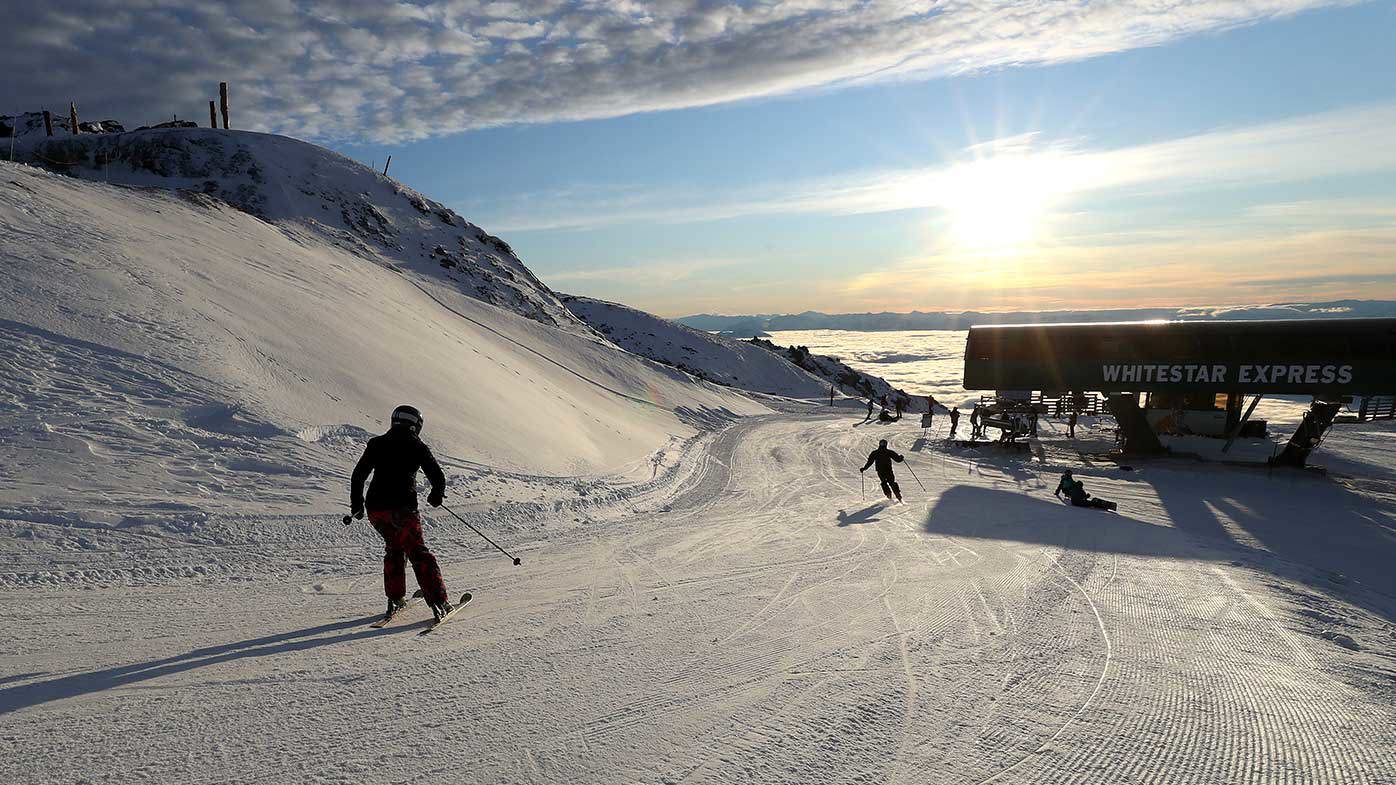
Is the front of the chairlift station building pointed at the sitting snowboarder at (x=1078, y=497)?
yes

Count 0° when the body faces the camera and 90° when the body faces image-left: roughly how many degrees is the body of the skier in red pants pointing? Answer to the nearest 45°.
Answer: approximately 180°

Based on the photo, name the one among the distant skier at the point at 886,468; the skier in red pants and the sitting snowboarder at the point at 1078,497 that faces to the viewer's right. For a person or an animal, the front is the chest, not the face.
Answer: the sitting snowboarder

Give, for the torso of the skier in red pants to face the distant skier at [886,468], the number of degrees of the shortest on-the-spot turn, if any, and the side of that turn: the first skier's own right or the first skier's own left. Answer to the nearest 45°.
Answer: approximately 45° to the first skier's own right

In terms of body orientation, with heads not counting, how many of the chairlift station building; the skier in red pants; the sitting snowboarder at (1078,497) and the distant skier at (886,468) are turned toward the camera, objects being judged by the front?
2

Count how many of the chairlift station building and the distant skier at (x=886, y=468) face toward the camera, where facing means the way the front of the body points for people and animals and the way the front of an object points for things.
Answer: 2

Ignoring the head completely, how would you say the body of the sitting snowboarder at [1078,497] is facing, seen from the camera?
to the viewer's right

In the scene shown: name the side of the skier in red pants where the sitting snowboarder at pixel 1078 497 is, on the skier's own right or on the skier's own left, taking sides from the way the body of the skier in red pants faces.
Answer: on the skier's own right
